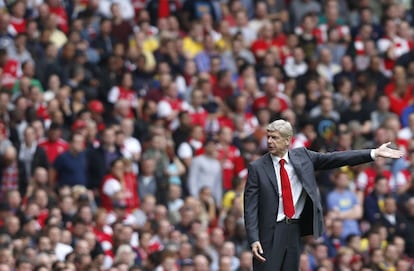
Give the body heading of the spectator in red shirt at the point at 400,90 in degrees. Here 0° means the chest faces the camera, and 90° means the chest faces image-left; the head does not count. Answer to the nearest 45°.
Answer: approximately 0°

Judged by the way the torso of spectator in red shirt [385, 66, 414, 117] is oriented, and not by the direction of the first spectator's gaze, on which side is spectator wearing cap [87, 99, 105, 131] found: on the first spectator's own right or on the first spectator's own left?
on the first spectator's own right

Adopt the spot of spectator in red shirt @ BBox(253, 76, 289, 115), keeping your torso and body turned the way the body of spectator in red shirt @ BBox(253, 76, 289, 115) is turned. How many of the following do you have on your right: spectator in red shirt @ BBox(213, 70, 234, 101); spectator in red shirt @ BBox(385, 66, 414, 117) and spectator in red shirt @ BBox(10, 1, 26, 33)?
2

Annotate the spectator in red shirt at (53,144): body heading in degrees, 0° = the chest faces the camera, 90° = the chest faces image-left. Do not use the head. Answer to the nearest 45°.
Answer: approximately 0°

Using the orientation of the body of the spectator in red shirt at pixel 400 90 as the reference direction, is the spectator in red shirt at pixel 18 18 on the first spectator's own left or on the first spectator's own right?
on the first spectator's own right

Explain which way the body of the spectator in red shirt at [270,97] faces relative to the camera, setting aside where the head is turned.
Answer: toward the camera
